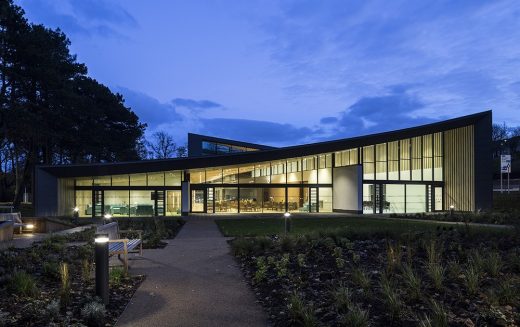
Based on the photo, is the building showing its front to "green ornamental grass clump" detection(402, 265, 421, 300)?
yes

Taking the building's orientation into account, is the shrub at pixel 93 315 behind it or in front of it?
in front

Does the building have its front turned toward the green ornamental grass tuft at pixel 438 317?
yes

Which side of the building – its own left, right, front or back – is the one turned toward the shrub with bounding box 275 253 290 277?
front

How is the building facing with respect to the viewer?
toward the camera

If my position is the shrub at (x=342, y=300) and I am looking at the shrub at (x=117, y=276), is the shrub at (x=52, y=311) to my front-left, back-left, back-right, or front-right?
front-left

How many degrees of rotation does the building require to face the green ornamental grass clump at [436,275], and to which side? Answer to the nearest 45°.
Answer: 0° — it already faces it

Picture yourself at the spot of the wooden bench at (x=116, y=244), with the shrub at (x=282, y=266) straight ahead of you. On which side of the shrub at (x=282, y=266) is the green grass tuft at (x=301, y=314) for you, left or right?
right

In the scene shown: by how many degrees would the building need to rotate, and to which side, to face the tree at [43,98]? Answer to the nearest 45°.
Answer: approximately 90° to its right

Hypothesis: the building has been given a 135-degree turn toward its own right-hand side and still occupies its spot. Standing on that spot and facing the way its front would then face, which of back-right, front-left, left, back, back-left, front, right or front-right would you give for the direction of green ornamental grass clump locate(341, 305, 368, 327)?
back-left

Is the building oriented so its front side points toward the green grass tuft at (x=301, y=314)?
yes

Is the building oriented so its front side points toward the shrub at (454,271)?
yes

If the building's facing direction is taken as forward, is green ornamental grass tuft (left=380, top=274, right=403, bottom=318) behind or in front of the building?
in front

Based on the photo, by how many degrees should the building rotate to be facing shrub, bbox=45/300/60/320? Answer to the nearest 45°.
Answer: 0° — it already faces it
